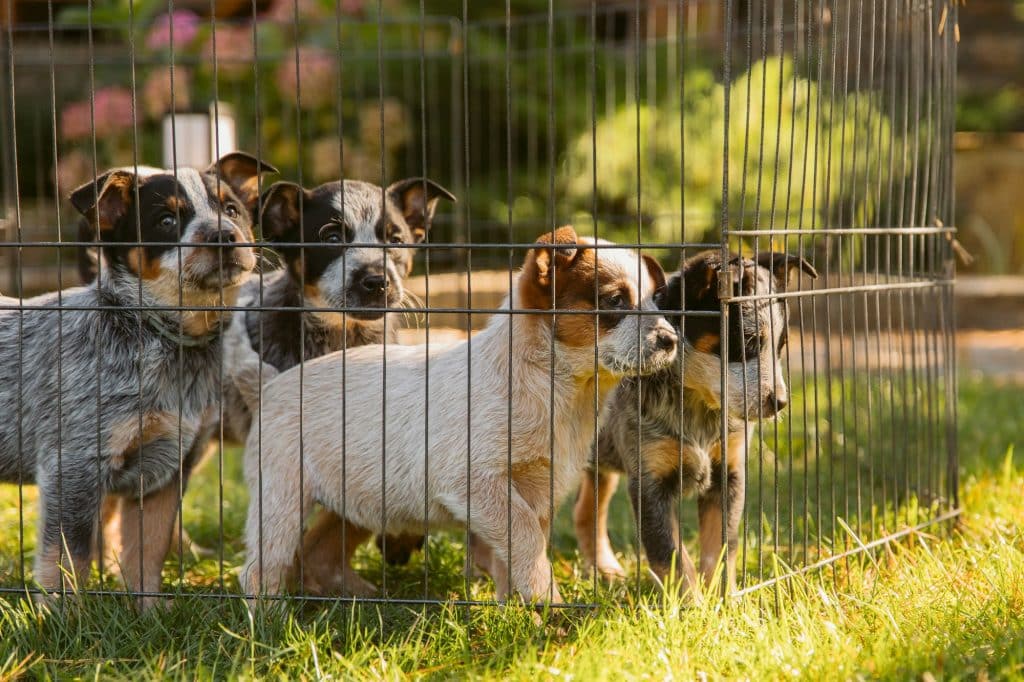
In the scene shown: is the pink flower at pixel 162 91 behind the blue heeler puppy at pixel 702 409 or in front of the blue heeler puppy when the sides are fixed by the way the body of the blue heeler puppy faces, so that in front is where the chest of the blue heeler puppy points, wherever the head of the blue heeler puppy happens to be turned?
behind

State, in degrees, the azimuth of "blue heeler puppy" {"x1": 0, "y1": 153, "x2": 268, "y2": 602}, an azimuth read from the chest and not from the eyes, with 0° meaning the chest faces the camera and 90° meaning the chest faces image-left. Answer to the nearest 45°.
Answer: approximately 315°

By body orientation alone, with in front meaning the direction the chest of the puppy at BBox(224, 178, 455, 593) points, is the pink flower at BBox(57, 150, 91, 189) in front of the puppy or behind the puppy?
behind

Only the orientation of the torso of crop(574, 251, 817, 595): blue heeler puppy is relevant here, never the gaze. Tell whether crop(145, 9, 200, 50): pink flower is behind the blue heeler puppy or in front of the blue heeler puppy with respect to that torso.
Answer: behind

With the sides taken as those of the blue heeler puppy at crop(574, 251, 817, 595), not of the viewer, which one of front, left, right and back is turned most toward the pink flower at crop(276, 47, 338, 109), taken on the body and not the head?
back

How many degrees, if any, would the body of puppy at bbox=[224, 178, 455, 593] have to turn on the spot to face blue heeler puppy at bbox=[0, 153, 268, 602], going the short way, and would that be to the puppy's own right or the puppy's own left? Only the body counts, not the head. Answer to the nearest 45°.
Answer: approximately 90° to the puppy's own right

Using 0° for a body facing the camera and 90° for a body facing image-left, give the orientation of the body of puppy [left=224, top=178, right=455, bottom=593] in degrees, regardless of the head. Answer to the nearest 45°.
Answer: approximately 315°

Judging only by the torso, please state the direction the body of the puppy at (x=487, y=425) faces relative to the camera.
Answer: to the viewer's right

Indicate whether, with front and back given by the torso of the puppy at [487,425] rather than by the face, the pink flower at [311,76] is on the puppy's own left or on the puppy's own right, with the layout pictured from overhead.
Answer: on the puppy's own left

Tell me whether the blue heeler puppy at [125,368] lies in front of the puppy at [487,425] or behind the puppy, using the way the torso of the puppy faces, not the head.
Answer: behind
